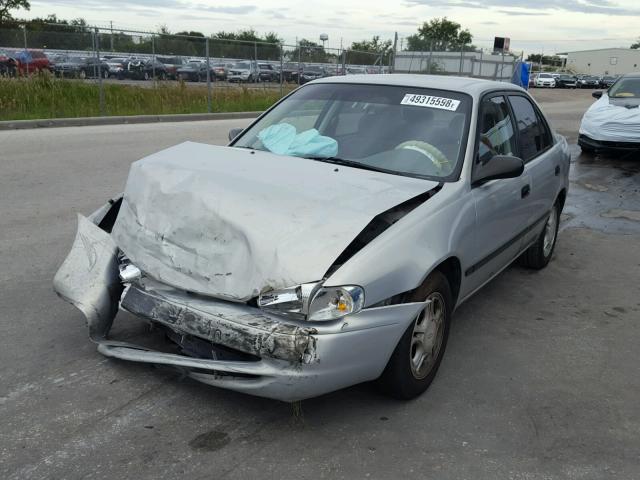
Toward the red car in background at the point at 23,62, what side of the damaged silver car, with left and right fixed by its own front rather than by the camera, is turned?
right

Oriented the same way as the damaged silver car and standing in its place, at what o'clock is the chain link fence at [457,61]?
The chain link fence is roughly at 5 o'clock from the damaged silver car.

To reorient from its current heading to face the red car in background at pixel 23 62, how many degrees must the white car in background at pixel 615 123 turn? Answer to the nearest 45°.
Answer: approximately 45° to its right

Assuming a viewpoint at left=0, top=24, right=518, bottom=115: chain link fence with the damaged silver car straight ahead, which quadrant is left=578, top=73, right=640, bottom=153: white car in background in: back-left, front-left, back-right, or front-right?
front-left

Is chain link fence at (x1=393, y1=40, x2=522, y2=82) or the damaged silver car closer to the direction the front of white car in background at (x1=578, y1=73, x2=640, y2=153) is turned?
the damaged silver car

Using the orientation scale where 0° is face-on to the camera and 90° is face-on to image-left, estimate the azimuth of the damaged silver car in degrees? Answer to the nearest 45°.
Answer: approximately 45°

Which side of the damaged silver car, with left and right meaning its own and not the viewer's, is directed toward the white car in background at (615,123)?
back

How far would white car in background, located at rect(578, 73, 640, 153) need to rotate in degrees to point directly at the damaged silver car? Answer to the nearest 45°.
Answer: approximately 45° to its left

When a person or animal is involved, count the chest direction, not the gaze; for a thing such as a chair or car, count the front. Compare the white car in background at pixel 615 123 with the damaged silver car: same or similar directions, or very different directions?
same or similar directions

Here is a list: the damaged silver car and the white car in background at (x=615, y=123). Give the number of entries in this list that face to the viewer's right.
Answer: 0
